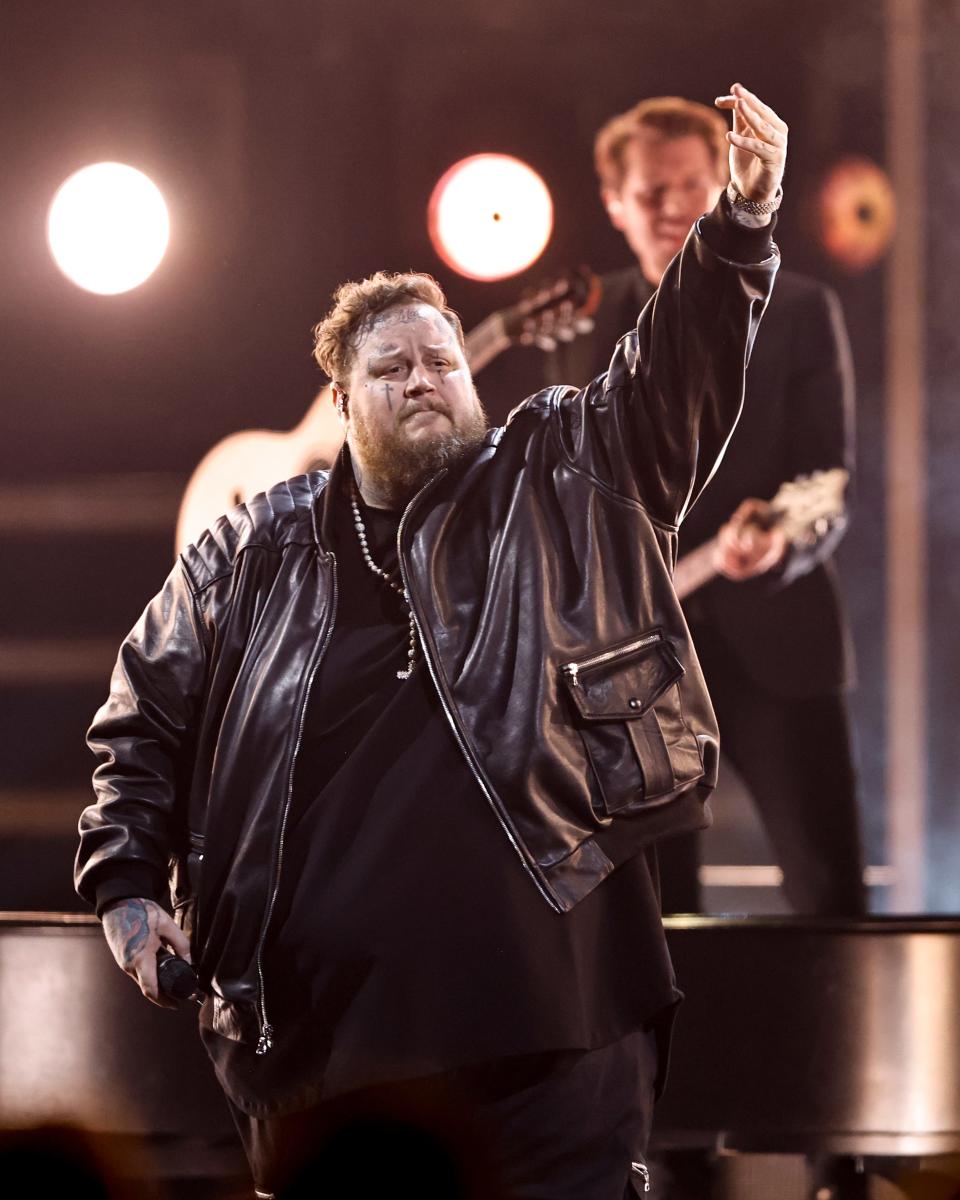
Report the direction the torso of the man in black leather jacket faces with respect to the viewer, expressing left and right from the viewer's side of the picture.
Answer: facing the viewer

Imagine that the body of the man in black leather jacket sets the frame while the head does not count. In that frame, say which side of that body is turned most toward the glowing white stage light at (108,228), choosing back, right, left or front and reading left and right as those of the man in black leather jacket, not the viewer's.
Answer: back

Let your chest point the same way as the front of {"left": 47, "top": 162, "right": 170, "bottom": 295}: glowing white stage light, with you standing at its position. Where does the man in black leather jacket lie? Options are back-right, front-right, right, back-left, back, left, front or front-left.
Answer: front

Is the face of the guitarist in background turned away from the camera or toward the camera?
toward the camera

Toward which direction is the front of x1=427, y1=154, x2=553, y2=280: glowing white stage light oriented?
toward the camera

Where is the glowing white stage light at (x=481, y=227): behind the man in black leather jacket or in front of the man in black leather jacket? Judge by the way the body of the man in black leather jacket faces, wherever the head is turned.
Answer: behind

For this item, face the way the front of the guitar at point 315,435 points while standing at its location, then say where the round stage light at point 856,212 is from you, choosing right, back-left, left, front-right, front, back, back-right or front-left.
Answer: left

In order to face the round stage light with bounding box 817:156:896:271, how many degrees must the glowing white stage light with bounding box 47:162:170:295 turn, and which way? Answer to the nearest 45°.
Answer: approximately 90° to its left

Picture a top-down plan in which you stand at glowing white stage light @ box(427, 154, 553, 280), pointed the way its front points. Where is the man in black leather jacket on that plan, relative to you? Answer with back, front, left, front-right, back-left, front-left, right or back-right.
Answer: front

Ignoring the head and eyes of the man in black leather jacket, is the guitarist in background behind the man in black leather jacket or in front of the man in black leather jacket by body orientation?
behind

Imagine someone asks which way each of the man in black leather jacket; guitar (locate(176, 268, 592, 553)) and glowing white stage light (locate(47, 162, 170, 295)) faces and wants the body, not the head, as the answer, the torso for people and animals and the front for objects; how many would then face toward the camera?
3

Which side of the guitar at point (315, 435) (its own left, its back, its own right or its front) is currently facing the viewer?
front

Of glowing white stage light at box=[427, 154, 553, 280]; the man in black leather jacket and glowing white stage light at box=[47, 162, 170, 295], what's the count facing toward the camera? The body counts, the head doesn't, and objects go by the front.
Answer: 3
